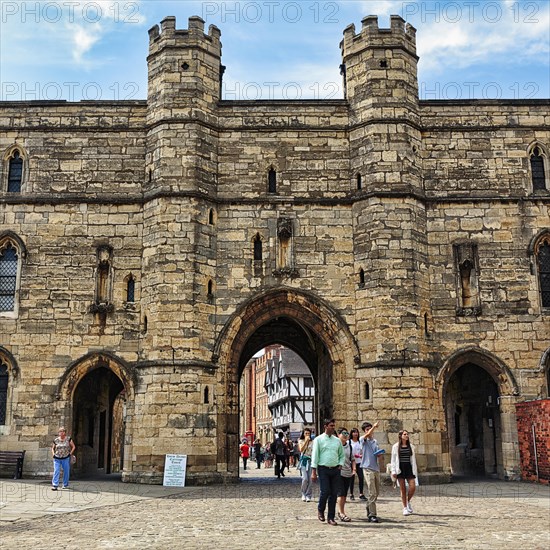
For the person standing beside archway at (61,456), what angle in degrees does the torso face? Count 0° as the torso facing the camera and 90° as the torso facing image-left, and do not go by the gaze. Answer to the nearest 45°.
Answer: approximately 0°

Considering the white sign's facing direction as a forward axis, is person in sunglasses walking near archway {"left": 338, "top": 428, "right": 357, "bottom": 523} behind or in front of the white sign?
in front

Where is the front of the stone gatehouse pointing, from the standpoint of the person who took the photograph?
facing the viewer

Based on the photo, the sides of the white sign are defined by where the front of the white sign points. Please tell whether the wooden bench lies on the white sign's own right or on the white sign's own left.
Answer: on the white sign's own right

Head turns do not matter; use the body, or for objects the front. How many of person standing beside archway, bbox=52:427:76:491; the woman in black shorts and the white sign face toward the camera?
3

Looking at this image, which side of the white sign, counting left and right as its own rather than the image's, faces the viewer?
front

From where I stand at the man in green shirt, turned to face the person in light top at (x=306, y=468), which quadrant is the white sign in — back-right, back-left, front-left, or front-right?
front-left

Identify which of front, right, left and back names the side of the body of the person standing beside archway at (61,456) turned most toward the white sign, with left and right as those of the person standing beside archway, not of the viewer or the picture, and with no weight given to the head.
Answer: left

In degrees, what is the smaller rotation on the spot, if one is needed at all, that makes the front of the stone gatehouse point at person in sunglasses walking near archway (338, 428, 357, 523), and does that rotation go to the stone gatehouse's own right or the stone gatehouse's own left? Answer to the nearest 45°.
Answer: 0° — it already faces them

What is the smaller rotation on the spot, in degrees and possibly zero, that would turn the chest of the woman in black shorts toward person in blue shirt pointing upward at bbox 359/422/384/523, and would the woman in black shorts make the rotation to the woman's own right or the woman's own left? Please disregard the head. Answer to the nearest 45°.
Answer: approximately 45° to the woman's own right

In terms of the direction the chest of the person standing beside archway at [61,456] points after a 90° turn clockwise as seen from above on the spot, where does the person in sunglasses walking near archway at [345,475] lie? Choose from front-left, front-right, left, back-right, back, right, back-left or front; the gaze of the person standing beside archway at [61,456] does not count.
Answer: back-left

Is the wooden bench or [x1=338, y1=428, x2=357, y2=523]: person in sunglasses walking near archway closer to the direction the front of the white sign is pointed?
the person in sunglasses walking near archway

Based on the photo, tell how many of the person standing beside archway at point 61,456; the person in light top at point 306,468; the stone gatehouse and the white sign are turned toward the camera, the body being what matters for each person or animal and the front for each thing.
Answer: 4

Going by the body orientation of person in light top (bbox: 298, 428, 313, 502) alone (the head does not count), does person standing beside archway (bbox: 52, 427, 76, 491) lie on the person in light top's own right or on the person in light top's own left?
on the person in light top's own right

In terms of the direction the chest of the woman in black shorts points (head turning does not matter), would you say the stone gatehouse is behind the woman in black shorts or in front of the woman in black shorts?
behind
